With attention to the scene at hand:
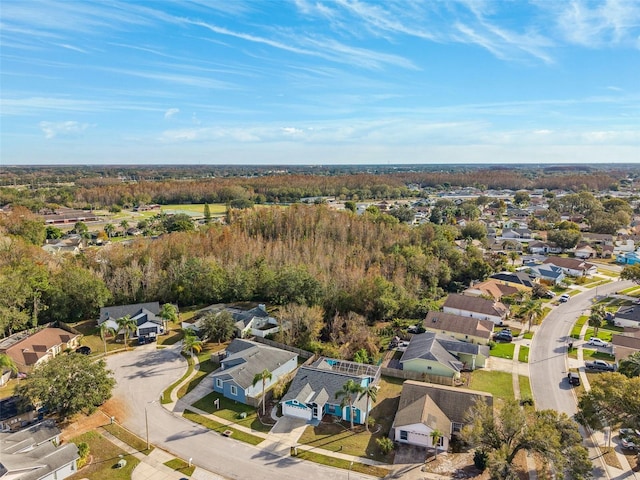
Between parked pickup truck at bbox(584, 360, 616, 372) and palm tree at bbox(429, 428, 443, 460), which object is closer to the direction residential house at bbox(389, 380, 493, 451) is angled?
the palm tree

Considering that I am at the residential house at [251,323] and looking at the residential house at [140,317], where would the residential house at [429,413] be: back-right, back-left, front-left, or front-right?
back-left

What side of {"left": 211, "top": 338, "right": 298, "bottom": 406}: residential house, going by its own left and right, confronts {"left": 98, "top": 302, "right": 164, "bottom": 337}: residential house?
right

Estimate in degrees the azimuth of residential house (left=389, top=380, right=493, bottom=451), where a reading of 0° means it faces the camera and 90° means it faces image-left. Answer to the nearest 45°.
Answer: approximately 0°

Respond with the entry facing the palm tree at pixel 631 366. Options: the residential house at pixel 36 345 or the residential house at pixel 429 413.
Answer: the residential house at pixel 36 345

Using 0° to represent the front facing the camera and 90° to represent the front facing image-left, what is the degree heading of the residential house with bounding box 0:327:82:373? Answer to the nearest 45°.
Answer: approximately 315°

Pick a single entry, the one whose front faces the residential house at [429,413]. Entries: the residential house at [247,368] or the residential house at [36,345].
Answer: the residential house at [36,345]

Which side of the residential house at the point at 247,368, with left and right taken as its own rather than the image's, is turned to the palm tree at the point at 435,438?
left
